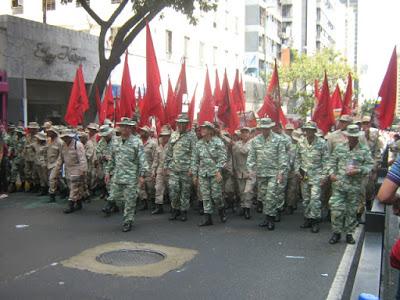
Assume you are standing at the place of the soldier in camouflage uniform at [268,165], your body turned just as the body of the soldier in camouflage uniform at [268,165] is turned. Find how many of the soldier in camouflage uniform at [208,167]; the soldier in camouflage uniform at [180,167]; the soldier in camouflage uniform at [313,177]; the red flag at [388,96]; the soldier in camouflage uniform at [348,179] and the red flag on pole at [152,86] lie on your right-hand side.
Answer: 3

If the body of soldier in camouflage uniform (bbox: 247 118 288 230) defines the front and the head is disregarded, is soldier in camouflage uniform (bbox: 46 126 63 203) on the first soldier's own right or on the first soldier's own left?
on the first soldier's own right

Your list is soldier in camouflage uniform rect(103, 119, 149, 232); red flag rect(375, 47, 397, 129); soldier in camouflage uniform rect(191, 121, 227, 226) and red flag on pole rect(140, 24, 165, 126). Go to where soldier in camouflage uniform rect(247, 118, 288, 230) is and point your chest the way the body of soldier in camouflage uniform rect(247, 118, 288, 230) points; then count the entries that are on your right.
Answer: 3

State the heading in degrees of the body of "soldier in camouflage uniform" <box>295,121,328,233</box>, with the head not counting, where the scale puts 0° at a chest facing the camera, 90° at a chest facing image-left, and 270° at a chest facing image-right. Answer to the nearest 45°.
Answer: approximately 0°

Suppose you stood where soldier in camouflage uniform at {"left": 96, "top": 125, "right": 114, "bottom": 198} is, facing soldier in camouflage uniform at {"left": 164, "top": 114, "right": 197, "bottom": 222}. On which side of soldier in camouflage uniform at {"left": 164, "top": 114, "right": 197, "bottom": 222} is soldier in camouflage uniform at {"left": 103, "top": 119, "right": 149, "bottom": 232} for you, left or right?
right

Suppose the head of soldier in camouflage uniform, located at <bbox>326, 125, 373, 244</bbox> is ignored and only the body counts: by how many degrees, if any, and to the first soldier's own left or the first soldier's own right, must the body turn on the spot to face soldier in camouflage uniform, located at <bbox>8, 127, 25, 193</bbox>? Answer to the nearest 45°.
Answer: approximately 90° to the first soldier's own right

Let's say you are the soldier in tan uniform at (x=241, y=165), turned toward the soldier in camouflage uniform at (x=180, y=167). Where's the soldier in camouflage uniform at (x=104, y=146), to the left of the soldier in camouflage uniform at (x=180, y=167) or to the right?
right

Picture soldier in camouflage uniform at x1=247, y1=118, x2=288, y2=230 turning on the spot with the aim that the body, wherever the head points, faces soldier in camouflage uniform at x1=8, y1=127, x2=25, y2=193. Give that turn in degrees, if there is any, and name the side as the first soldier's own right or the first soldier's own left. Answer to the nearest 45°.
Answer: approximately 135° to the first soldier's own right

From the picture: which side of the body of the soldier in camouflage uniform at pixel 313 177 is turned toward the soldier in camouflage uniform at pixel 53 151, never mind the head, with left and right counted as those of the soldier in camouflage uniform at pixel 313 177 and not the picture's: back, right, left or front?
right
